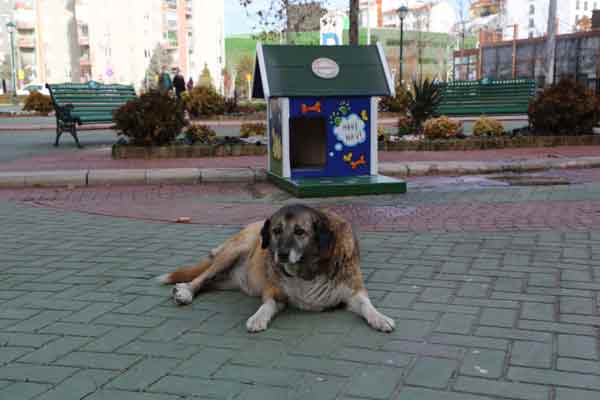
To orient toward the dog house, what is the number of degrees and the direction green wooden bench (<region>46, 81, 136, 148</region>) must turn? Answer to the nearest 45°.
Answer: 0° — it already faces it

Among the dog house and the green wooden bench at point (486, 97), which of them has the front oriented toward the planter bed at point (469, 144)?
the green wooden bench

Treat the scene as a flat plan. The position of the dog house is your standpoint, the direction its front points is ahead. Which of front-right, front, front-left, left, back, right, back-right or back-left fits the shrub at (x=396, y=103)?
back

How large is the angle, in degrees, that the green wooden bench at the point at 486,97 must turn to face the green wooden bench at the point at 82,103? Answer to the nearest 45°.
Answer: approximately 45° to its right

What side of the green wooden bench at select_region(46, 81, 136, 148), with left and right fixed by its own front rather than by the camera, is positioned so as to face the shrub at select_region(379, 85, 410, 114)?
left

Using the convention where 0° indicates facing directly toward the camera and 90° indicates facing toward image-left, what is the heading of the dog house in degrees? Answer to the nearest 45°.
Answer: approximately 0°

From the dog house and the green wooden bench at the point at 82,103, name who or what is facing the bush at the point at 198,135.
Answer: the green wooden bench

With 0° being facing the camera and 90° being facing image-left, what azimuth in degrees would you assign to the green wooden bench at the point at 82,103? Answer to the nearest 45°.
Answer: approximately 315°

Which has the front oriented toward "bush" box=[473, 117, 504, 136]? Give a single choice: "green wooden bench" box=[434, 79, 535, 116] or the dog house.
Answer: the green wooden bench

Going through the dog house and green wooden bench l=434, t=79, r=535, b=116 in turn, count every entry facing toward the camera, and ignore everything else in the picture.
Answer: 2
